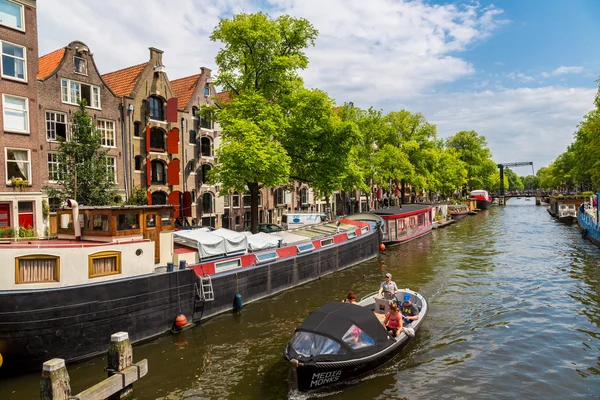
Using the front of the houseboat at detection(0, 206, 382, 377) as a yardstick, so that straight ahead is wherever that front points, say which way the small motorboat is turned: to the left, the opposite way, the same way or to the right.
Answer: the opposite way

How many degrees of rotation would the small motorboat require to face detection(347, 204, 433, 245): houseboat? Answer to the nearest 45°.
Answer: approximately 135° to its right

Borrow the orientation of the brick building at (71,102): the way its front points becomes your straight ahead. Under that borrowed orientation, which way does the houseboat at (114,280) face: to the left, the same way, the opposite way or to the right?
to the left

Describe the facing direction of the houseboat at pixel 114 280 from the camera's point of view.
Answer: facing away from the viewer and to the right of the viewer

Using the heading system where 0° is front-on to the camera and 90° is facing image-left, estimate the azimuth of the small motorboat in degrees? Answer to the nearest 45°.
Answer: approximately 45°

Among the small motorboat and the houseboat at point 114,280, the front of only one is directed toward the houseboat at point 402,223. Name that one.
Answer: the houseboat at point 114,280

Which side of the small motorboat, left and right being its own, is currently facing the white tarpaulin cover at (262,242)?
right

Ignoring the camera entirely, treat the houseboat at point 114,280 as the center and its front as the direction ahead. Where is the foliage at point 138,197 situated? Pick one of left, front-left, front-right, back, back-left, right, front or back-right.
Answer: front-left

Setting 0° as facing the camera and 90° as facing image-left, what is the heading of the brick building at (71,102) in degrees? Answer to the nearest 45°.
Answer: approximately 315°

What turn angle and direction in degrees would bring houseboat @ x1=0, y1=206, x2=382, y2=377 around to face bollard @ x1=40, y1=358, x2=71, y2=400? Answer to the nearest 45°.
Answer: approximately 135° to its right

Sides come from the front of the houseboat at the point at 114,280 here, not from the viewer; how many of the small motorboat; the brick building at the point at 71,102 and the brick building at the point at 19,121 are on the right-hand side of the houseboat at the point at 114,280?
1

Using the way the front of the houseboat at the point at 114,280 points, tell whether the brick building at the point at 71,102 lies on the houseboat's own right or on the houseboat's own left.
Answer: on the houseboat's own left

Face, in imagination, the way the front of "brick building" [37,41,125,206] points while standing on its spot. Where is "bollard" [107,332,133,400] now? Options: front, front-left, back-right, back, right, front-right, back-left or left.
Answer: front-right

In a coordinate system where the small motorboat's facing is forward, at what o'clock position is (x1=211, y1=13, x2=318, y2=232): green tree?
The green tree is roughly at 4 o'clock from the small motorboat.
